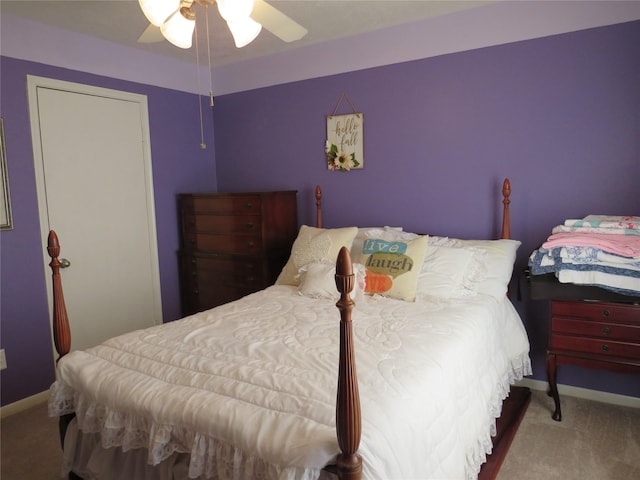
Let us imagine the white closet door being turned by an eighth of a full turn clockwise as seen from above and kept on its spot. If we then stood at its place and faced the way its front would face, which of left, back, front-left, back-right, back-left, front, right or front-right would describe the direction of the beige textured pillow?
front-left

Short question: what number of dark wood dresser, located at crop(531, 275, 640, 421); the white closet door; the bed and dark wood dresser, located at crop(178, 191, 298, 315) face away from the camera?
0

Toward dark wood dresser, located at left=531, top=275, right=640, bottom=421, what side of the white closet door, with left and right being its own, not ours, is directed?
front

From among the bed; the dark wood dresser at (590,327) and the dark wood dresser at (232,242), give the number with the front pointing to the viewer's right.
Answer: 0

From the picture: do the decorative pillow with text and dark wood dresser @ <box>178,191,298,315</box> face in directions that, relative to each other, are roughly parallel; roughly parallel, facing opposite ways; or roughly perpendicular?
roughly parallel

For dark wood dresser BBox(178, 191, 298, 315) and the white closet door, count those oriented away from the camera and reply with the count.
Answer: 0

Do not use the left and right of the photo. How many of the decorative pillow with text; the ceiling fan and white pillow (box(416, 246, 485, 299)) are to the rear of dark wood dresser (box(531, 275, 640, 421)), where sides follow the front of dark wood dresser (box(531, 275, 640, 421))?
0

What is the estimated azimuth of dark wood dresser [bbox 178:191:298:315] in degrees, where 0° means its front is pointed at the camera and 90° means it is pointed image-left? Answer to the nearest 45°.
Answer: approximately 45°

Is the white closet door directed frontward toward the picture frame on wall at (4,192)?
no

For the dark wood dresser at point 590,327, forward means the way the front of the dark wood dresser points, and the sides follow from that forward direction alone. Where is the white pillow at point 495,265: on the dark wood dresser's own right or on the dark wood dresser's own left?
on the dark wood dresser's own right

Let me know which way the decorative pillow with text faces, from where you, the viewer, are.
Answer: facing the viewer and to the left of the viewer

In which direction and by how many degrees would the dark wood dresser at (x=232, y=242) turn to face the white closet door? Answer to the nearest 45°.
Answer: approximately 45° to its right

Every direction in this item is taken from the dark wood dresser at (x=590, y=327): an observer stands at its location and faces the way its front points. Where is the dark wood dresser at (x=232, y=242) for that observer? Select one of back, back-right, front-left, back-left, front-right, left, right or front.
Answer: front-right

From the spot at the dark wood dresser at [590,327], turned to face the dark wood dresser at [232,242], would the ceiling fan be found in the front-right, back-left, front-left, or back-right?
front-left

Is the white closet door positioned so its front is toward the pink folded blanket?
yes

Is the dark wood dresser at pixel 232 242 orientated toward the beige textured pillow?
no

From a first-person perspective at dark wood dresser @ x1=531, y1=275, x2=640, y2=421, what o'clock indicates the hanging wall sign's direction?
The hanging wall sign is roughly at 2 o'clock from the dark wood dresser.

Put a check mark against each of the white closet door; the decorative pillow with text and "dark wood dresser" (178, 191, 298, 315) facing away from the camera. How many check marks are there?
0

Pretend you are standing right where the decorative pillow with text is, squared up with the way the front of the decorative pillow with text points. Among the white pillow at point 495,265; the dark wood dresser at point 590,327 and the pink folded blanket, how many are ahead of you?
0

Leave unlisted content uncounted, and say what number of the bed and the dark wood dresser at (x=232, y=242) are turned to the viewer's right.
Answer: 0

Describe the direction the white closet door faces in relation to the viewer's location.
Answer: facing the viewer and to the right of the viewer

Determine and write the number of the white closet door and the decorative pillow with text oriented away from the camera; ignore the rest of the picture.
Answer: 0

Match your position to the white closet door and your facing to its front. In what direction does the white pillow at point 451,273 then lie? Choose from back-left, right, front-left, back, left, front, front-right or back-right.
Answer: front
